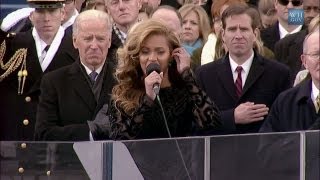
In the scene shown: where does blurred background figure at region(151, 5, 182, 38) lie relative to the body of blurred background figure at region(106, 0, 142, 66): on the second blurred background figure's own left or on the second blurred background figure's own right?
on the second blurred background figure's own left

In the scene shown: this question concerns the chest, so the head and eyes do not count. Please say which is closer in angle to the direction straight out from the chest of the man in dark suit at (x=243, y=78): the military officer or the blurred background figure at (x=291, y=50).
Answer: the military officer

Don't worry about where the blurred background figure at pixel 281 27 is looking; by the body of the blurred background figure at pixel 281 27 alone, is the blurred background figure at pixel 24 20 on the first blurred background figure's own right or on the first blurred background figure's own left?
on the first blurred background figure's own right

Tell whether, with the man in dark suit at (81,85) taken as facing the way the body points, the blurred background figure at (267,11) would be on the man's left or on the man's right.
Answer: on the man's left

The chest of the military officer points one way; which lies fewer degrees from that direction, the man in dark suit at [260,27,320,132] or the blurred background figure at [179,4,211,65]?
the man in dark suit
